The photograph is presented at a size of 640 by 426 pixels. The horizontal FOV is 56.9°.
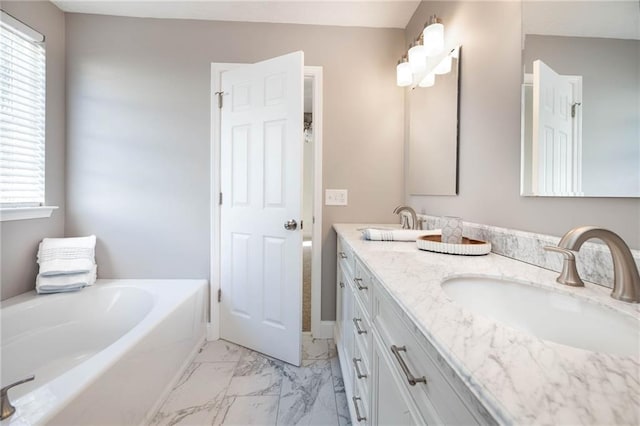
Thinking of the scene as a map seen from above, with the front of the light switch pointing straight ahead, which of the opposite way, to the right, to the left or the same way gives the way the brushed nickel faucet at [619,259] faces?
to the right

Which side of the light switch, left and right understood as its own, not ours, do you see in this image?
front

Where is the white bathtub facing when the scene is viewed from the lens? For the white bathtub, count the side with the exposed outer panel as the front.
facing the viewer and to the right of the viewer

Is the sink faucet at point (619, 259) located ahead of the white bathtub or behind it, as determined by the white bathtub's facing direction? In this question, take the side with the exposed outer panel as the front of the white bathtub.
ahead

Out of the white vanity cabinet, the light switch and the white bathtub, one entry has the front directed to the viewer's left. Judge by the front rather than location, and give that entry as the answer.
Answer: the white vanity cabinet

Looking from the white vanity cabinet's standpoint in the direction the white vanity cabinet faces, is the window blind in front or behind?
in front

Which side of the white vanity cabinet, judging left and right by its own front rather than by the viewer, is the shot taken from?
left
